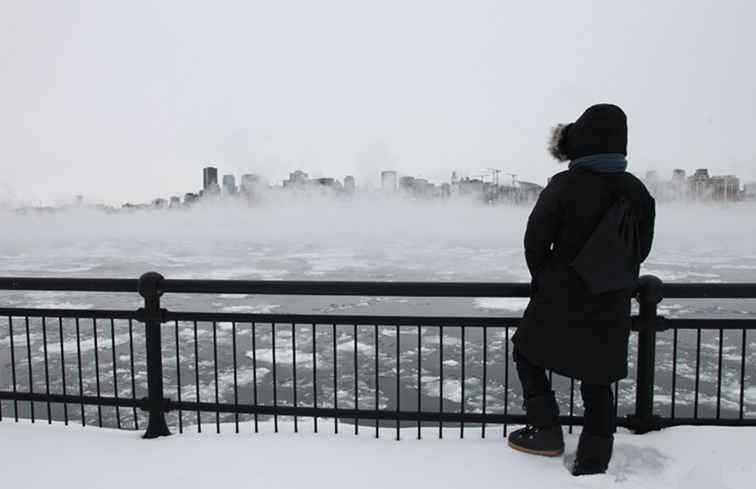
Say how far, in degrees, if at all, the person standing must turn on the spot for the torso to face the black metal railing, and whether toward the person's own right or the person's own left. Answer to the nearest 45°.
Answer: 0° — they already face it

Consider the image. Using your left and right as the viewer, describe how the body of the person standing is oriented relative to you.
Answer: facing away from the viewer and to the left of the viewer
